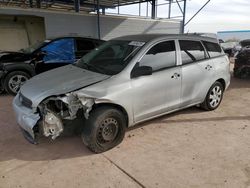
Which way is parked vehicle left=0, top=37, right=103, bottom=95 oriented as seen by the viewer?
to the viewer's left

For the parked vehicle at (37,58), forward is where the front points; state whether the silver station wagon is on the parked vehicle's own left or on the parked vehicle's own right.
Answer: on the parked vehicle's own left

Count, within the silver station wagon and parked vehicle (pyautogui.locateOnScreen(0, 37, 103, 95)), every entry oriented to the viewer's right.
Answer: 0

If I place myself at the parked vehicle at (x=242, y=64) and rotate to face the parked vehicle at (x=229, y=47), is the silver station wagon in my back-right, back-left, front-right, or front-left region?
back-left

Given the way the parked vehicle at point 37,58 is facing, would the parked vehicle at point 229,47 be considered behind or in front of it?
behind

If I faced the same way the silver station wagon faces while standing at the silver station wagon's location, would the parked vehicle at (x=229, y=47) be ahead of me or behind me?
behind

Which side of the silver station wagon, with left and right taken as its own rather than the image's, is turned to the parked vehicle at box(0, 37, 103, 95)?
right

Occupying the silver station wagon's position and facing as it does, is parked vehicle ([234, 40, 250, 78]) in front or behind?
behind

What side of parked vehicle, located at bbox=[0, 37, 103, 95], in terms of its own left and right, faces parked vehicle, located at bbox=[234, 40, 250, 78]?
back
